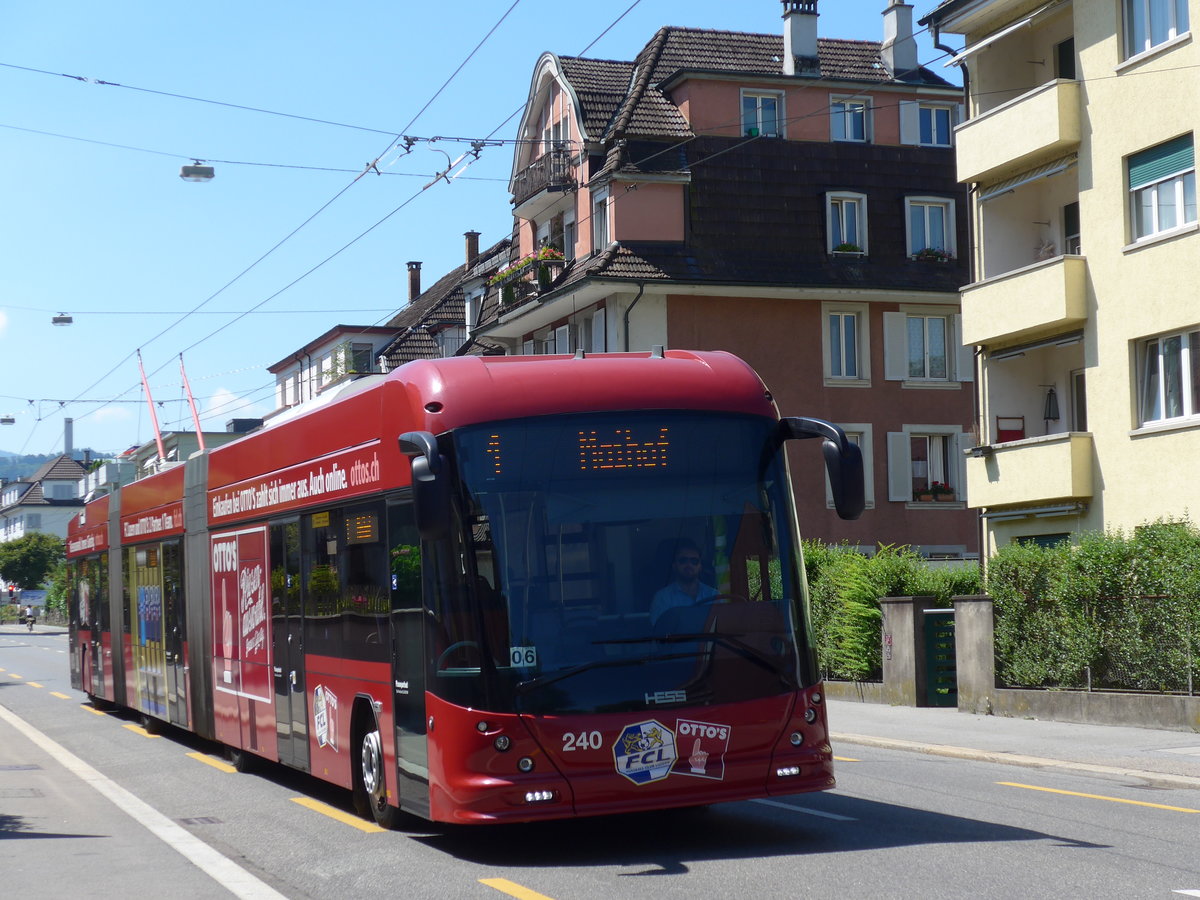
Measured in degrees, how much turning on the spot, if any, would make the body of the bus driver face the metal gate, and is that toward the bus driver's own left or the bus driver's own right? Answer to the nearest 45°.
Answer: approximately 135° to the bus driver's own left

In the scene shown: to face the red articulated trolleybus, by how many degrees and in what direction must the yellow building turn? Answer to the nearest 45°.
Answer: approximately 45° to its left

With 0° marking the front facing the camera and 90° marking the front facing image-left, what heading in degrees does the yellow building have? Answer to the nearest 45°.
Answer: approximately 45°

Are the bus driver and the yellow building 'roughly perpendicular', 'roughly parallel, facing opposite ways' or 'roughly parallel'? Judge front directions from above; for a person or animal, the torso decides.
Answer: roughly perpendicular

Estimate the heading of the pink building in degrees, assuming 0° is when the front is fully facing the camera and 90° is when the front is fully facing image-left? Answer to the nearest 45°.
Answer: approximately 45°

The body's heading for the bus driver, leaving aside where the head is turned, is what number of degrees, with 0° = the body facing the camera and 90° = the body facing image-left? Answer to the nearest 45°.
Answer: approximately 315°

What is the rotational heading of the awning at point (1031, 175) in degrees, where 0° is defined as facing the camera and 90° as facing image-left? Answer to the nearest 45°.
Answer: approximately 45°

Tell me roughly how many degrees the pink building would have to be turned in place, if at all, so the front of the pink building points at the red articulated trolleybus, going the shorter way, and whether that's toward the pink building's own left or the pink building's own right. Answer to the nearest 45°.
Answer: approximately 45° to the pink building's own left
